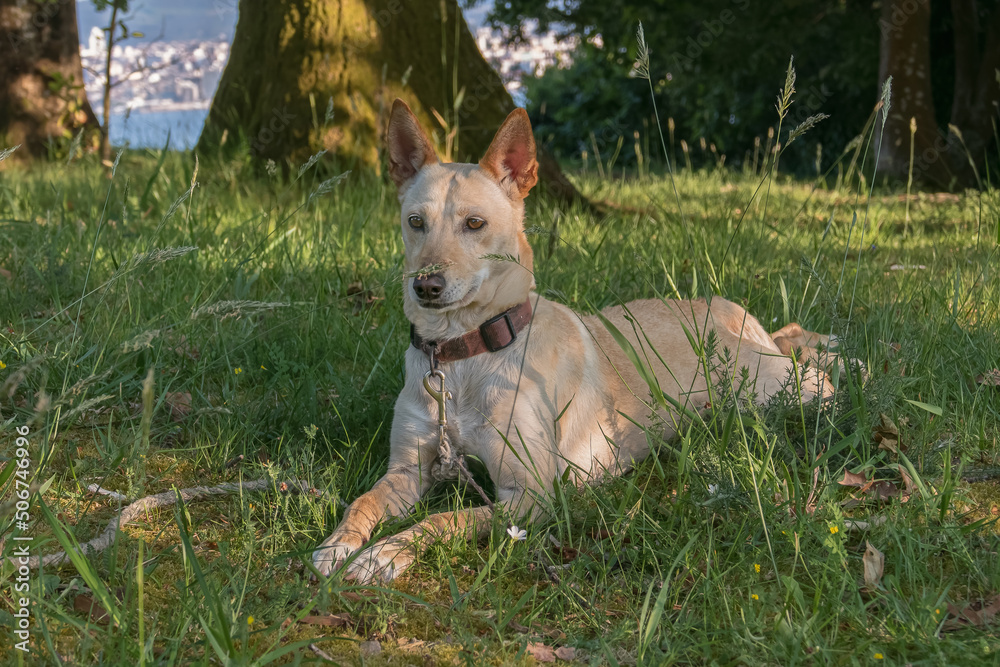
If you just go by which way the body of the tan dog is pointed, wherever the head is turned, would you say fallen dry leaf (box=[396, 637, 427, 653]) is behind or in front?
in front

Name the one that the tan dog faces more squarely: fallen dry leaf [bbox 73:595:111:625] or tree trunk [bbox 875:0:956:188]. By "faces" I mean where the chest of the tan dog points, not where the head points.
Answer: the fallen dry leaf

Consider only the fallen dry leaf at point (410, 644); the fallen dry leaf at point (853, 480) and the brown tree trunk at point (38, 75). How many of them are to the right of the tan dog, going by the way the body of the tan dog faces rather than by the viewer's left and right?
1

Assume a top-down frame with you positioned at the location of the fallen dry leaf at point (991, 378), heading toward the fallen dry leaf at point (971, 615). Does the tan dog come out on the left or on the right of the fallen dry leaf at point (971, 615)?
right

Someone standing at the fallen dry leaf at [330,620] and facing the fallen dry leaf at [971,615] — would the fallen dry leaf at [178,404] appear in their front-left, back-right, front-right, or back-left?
back-left

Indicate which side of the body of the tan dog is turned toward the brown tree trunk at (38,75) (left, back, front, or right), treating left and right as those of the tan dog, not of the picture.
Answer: right

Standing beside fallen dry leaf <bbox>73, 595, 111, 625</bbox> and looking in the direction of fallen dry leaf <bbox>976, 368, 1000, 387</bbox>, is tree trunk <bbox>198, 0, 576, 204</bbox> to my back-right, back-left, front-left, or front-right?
front-left

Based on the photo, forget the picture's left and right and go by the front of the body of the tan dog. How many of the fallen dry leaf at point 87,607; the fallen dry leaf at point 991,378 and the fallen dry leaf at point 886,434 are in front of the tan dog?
1

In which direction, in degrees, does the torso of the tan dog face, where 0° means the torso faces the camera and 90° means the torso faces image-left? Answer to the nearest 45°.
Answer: approximately 45°

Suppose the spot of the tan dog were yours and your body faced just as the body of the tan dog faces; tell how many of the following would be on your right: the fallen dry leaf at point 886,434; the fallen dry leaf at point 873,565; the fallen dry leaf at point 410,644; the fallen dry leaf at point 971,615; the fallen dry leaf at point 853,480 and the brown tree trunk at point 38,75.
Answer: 1

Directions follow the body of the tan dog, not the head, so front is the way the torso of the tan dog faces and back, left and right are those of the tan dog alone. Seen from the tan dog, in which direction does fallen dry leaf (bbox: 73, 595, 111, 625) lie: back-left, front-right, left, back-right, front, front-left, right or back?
front

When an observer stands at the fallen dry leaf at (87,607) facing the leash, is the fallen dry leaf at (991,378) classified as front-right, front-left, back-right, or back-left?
front-right

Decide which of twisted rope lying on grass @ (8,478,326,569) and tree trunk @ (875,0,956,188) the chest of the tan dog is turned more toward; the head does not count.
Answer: the twisted rope lying on grass

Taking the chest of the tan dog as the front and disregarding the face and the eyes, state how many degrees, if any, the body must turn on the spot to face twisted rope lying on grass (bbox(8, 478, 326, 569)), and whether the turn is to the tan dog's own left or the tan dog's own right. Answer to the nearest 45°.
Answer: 0° — it already faces it

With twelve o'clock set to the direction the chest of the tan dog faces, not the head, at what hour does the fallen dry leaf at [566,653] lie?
The fallen dry leaf is roughly at 10 o'clock from the tan dog.

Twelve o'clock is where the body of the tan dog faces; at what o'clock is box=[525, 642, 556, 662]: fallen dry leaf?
The fallen dry leaf is roughly at 10 o'clock from the tan dog.

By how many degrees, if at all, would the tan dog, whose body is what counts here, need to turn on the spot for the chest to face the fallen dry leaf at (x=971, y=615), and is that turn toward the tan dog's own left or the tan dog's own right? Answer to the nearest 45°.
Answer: approximately 90° to the tan dog's own left

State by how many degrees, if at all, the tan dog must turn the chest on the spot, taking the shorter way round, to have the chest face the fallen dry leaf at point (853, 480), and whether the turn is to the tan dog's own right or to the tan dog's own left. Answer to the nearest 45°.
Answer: approximately 135° to the tan dog's own left

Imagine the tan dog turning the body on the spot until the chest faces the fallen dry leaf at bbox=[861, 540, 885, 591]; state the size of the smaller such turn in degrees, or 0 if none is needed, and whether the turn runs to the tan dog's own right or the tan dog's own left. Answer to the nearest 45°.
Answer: approximately 90° to the tan dog's own left
